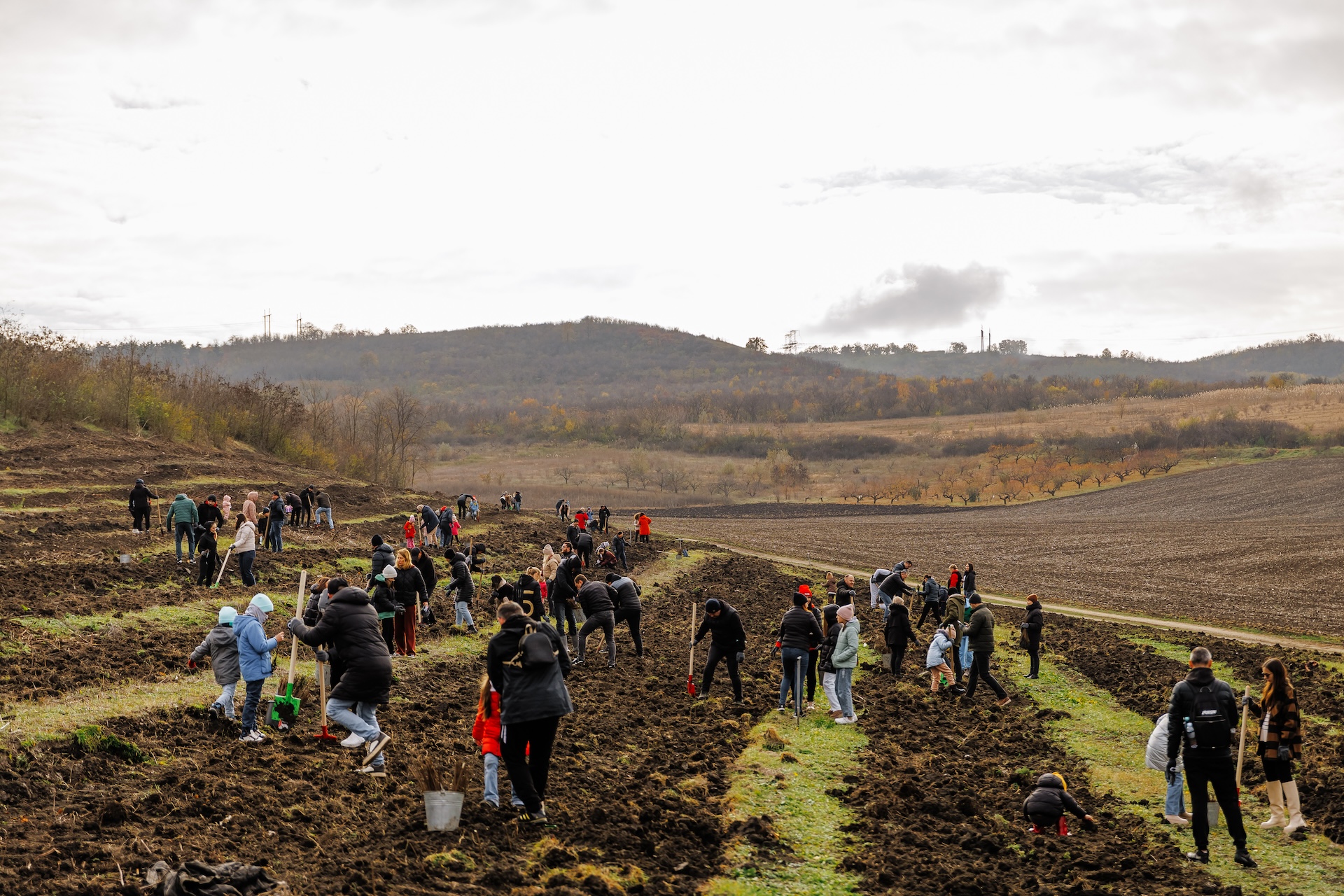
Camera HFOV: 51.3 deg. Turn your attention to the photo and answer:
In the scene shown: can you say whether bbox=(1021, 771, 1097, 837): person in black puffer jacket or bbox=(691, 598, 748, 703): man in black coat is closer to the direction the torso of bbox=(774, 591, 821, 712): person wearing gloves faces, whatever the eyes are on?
the man in black coat

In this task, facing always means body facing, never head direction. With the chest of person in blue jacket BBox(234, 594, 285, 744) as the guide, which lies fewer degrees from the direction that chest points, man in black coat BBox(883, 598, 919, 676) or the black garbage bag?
the man in black coat

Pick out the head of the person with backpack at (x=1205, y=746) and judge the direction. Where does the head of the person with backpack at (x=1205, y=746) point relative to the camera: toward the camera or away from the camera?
away from the camera

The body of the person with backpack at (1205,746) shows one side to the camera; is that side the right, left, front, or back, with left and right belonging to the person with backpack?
back

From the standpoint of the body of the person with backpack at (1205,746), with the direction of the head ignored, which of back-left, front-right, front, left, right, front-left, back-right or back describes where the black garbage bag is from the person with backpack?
back-left
